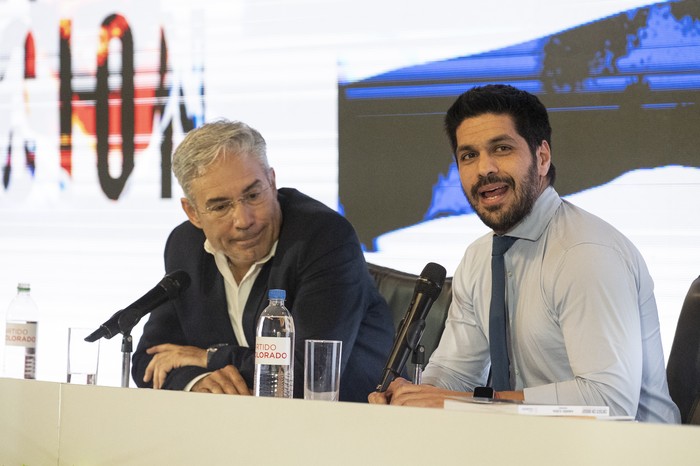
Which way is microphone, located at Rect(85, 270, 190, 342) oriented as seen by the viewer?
to the viewer's right
